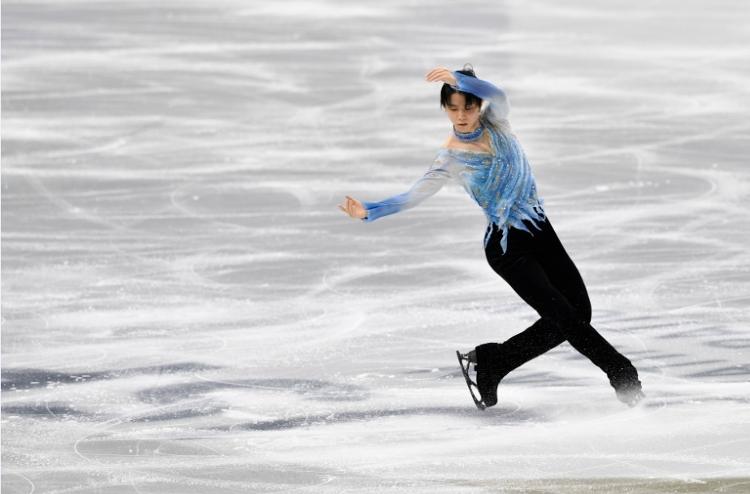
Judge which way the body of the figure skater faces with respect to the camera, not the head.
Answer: toward the camera
